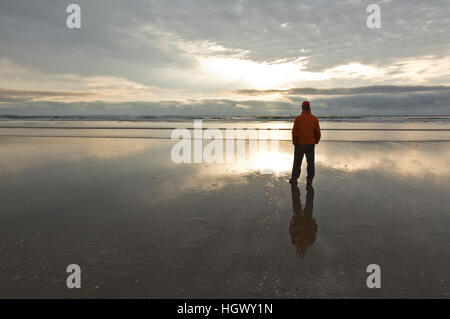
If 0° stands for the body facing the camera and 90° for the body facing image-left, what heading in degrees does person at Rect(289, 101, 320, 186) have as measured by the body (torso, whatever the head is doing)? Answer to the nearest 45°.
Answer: approximately 180°
